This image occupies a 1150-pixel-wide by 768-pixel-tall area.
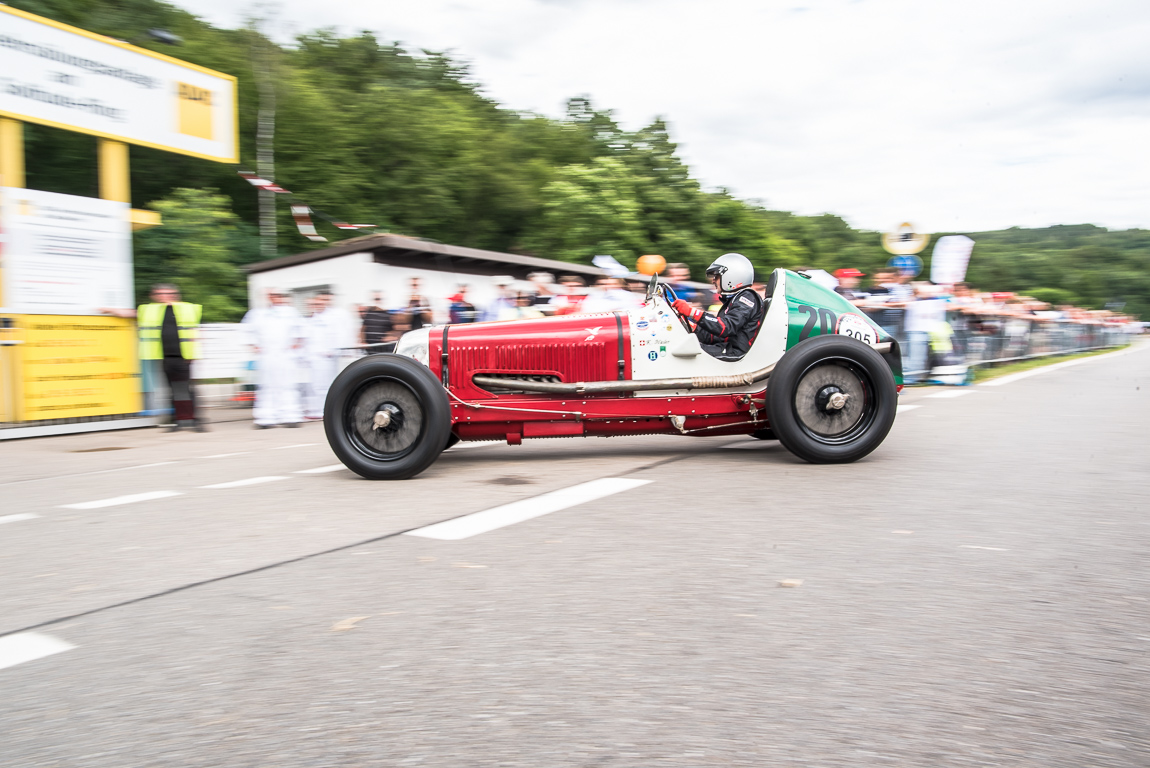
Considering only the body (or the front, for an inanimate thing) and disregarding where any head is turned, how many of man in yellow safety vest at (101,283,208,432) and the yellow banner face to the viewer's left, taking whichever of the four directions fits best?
0

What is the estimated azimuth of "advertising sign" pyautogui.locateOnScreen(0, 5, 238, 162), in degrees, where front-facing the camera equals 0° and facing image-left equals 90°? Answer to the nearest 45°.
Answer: approximately 315°

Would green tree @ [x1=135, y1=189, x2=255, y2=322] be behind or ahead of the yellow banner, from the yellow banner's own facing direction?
behind

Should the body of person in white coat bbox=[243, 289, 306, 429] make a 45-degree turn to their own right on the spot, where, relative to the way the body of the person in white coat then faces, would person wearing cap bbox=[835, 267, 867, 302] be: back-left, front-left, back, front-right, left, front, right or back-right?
back-left

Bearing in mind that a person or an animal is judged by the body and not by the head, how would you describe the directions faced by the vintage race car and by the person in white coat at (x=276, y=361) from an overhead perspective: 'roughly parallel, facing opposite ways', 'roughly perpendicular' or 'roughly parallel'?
roughly perpendicular

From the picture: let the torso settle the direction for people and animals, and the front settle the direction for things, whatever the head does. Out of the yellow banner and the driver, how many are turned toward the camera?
1
